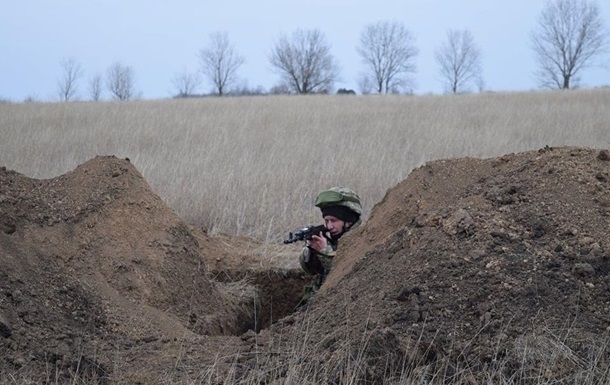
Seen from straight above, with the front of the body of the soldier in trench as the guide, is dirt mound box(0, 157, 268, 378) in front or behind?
in front

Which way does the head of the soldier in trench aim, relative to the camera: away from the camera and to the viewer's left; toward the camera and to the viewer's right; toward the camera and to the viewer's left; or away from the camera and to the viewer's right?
toward the camera and to the viewer's left

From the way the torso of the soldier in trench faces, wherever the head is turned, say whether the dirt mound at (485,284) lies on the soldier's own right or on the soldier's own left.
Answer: on the soldier's own left
